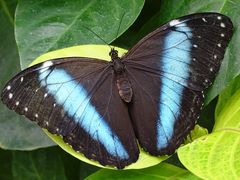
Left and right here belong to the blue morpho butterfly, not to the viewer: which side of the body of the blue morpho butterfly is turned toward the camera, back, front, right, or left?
back
